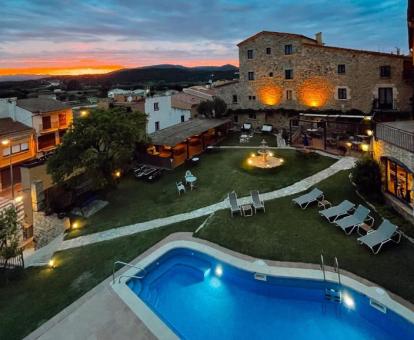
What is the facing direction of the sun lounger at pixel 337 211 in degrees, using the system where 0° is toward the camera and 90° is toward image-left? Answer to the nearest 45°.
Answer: approximately 45°

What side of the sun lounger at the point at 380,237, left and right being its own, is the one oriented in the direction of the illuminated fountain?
right

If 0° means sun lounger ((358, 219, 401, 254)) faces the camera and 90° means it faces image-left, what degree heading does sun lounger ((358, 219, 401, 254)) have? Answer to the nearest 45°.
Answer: approximately 45°

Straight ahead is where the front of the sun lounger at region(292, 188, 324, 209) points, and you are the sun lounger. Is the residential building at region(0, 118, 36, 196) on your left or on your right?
on your right

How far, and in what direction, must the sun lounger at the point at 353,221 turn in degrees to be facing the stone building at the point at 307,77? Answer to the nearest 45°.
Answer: approximately 135° to its right

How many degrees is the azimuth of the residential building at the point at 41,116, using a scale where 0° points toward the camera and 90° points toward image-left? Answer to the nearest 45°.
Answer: approximately 315°

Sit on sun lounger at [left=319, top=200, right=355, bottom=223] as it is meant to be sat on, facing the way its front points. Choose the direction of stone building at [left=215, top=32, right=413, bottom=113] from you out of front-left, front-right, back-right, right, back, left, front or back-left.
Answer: back-right
